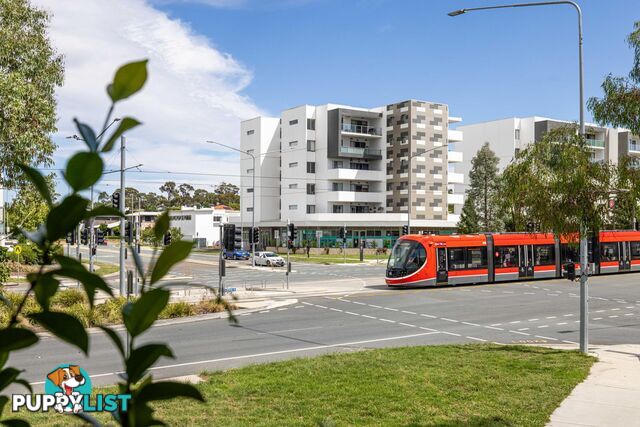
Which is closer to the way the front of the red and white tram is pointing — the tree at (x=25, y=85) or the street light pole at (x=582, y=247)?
the tree

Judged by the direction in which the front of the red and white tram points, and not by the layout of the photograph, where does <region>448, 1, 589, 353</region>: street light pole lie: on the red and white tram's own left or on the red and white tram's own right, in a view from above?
on the red and white tram's own left

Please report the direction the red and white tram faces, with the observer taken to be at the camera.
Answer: facing the viewer and to the left of the viewer

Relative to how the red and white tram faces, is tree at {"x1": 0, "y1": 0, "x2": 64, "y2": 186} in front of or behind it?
in front

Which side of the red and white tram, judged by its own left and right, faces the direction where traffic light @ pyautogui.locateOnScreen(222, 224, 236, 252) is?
front
